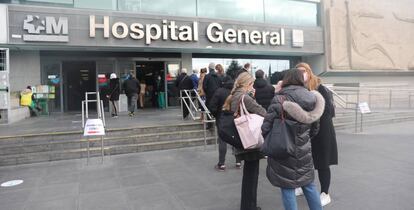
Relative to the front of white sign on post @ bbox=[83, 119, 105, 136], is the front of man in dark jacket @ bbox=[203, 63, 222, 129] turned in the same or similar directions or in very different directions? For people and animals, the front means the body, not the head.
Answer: very different directions

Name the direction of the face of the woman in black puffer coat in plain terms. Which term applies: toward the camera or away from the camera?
away from the camera

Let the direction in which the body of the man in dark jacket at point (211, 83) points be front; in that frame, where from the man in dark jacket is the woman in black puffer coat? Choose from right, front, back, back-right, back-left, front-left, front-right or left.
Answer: back

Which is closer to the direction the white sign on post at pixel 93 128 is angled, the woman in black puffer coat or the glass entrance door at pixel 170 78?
the woman in black puffer coat

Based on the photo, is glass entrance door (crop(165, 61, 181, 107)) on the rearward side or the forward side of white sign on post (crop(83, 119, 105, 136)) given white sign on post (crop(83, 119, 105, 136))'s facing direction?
on the rearward side

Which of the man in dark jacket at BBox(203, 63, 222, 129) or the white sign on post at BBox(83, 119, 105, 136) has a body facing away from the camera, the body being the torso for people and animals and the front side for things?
the man in dark jacket

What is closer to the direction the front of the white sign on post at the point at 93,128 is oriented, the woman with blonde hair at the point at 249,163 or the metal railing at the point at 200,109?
the woman with blonde hair

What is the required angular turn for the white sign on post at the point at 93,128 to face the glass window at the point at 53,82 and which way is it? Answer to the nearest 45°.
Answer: approximately 180°

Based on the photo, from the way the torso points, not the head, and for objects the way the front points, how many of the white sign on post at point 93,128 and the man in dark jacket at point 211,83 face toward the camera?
1

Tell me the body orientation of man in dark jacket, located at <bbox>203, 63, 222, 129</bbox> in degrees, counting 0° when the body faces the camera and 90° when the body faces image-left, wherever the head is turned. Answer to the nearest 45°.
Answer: approximately 180°
